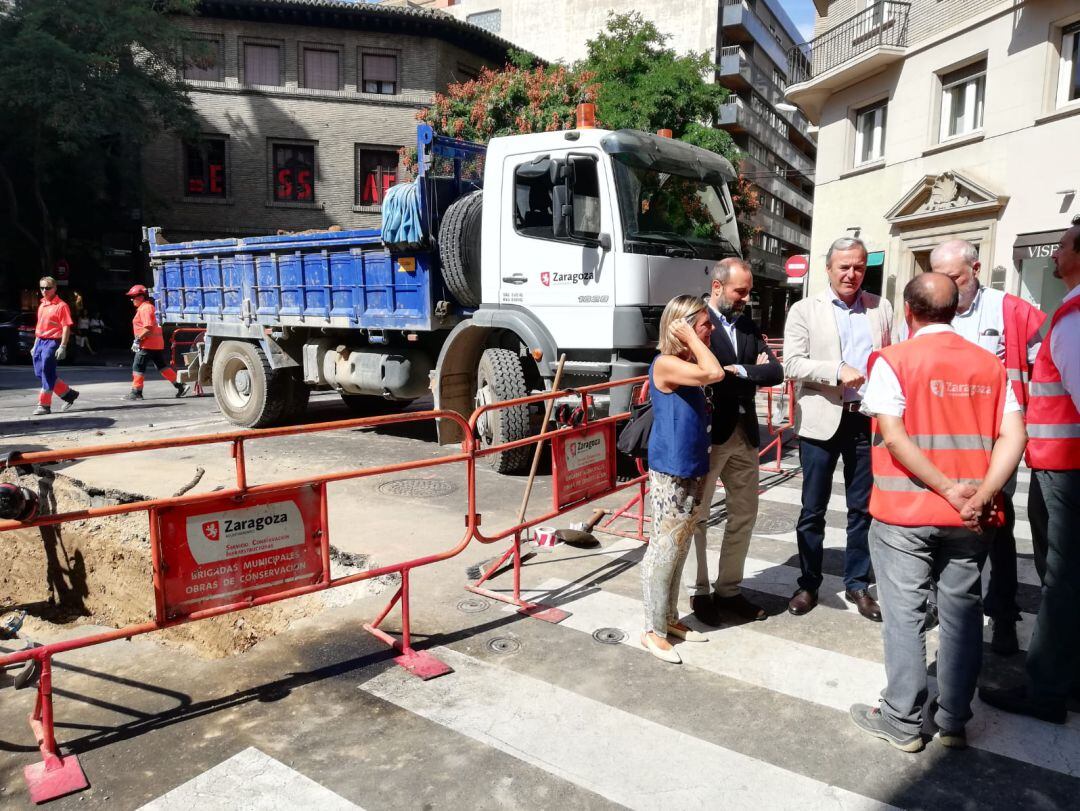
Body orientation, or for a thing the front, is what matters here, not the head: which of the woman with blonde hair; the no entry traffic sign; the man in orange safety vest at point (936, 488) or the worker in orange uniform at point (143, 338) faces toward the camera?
the no entry traffic sign

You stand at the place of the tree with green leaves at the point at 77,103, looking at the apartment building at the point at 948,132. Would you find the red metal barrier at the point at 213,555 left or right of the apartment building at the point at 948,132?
right

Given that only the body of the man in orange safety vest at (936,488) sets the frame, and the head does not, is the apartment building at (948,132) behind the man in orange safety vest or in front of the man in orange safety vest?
in front

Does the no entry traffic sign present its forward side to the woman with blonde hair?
yes

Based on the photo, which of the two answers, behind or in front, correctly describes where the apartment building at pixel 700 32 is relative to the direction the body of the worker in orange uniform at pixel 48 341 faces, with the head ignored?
behind

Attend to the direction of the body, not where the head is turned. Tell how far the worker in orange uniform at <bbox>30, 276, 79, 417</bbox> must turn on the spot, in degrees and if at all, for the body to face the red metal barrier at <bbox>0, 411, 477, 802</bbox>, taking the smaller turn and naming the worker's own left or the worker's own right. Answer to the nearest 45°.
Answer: approximately 45° to the worker's own left

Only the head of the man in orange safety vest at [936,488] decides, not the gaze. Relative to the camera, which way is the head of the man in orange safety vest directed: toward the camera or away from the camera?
away from the camera

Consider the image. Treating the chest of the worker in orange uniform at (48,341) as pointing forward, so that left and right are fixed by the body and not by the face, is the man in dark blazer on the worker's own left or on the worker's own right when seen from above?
on the worker's own left

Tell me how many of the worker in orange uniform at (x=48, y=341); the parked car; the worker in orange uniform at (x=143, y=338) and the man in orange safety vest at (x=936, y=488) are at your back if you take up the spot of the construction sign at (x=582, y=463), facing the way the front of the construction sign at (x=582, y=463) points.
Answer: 3

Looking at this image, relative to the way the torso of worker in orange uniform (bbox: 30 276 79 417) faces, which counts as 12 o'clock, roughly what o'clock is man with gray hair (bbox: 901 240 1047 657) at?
The man with gray hair is roughly at 10 o'clock from the worker in orange uniform.

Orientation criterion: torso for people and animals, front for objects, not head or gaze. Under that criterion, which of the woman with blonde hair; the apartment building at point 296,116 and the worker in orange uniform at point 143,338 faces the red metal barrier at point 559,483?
the apartment building

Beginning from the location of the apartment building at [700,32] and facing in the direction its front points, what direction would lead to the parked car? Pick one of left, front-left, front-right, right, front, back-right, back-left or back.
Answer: right
